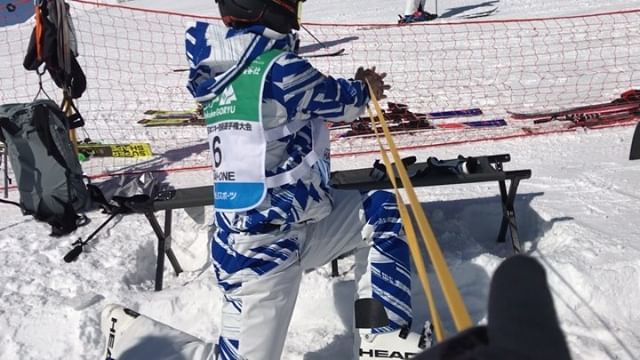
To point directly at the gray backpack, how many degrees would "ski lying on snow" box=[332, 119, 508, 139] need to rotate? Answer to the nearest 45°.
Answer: approximately 135° to its right

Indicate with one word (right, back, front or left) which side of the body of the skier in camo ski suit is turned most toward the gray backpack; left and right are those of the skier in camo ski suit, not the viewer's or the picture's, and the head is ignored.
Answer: left

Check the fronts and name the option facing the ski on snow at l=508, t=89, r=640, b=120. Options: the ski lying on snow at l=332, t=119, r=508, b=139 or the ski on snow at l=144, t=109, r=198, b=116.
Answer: the ski lying on snow at l=332, t=119, r=508, b=139

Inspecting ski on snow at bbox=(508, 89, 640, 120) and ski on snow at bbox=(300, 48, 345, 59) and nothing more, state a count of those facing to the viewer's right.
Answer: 1

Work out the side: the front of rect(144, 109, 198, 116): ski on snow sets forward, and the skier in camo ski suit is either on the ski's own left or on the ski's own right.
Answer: on the ski's own left

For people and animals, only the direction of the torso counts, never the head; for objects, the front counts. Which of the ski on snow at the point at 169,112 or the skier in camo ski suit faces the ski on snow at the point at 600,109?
the skier in camo ski suit

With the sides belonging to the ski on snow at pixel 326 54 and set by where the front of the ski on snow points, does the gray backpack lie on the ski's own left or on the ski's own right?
on the ski's own right

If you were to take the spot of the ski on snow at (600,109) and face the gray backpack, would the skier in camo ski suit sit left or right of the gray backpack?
left

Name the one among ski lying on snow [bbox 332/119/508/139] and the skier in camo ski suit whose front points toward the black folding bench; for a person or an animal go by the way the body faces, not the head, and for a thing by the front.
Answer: the skier in camo ski suit

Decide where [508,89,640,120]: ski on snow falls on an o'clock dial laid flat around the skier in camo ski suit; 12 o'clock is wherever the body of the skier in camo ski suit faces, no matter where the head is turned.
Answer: The ski on snow is roughly at 12 o'clock from the skier in camo ski suit.
